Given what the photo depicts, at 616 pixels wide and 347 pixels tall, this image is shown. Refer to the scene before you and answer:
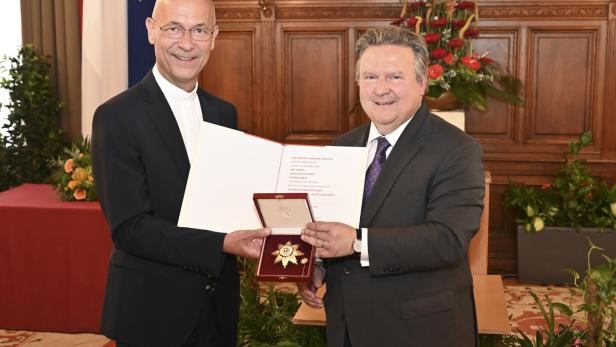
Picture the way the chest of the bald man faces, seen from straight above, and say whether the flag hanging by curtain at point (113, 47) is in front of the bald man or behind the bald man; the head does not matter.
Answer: behind

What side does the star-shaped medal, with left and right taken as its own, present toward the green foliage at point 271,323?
back

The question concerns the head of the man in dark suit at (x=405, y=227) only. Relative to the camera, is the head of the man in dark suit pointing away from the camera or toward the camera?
toward the camera

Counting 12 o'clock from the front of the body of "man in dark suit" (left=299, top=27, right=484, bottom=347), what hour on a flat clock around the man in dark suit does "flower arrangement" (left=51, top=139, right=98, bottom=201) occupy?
The flower arrangement is roughly at 3 o'clock from the man in dark suit.

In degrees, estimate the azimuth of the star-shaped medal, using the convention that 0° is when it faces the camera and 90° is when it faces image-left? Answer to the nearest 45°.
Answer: approximately 0°

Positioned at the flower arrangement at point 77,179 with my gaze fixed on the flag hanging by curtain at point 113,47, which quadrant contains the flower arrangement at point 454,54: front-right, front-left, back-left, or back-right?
front-right

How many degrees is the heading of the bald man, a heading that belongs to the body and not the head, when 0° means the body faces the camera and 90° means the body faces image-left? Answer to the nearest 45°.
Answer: approximately 315°

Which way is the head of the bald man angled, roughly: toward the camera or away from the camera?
toward the camera

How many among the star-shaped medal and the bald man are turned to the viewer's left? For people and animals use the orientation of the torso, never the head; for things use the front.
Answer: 0

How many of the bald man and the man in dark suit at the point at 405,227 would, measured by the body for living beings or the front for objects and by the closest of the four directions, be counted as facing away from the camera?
0
